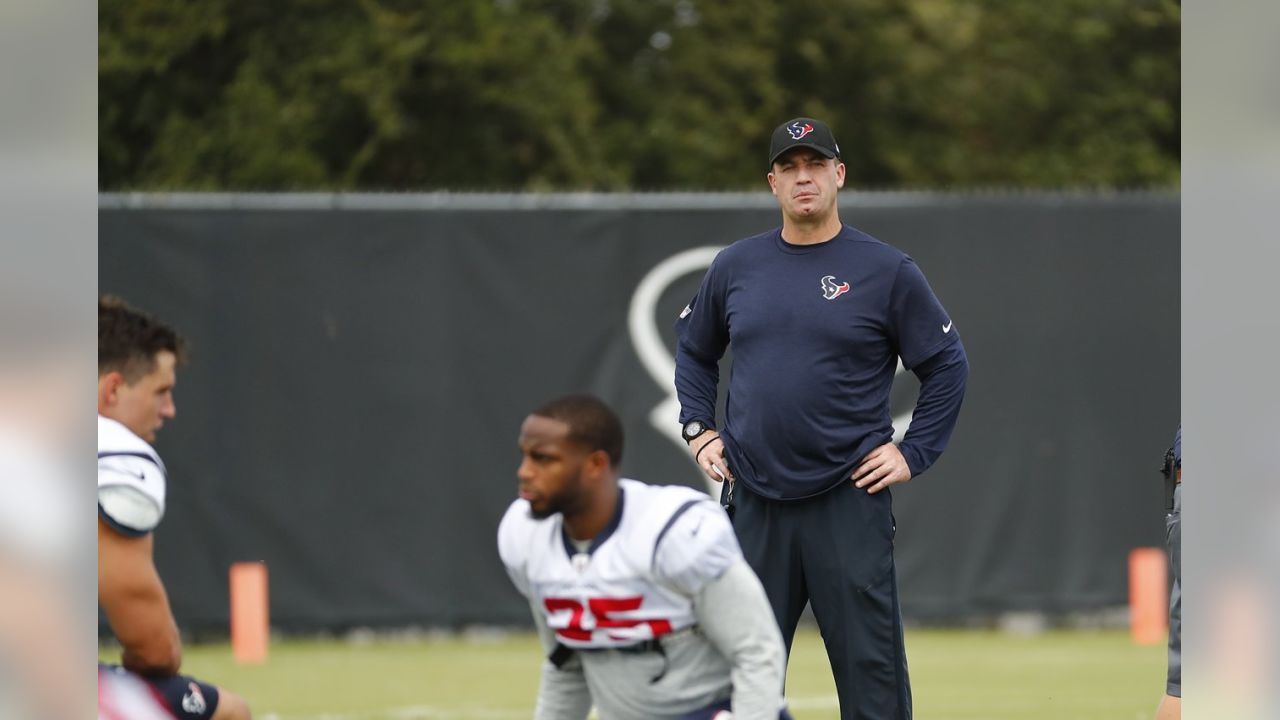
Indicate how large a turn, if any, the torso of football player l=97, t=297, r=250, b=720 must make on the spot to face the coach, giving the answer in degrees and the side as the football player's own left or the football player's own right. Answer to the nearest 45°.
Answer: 0° — they already face them

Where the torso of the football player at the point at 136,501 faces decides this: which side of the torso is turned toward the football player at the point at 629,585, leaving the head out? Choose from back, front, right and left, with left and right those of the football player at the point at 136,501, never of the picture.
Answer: front

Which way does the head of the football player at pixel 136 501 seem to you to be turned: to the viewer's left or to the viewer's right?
to the viewer's right

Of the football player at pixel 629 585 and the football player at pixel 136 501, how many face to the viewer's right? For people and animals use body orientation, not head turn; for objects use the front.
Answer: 1

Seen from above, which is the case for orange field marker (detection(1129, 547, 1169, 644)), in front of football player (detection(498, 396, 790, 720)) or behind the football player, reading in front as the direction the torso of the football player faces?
behind

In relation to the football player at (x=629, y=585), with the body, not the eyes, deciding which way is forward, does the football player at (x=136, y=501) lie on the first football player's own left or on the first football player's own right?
on the first football player's own right

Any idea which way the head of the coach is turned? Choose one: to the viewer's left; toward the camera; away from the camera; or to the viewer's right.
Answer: toward the camera

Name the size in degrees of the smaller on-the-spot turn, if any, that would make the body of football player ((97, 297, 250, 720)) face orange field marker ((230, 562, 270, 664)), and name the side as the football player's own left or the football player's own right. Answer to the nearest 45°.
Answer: approximately 90° to the football player's own left

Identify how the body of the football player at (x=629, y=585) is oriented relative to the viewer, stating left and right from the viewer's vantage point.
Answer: facing the viewer and to the left of the viewer

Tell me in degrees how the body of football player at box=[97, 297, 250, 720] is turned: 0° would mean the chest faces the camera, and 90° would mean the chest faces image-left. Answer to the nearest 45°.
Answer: approximately 270°

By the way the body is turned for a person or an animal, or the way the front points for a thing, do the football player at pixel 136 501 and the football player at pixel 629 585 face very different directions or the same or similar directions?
very different directions

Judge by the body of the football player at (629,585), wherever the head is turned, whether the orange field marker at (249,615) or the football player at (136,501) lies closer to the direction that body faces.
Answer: the football player

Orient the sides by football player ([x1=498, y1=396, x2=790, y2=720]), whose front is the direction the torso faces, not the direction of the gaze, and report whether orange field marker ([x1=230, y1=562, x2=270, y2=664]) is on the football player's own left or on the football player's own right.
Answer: on the football player's own right

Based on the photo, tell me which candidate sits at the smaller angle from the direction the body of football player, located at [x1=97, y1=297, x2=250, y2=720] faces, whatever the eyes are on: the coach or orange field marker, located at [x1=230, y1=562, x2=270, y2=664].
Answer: the coach

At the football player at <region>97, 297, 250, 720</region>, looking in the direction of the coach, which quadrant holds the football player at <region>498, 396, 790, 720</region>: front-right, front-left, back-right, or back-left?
front-right

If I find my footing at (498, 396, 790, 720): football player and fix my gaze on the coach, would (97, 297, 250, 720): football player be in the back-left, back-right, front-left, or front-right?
back-left

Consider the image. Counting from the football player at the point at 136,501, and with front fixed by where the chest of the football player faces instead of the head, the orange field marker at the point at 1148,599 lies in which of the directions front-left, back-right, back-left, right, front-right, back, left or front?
front-left

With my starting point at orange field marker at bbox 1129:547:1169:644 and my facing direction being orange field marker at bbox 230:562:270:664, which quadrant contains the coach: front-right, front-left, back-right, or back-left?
front-left

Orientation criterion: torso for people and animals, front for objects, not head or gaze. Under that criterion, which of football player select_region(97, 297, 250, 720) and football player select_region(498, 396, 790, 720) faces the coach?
football player select_region(97, 297, 250, 720)
